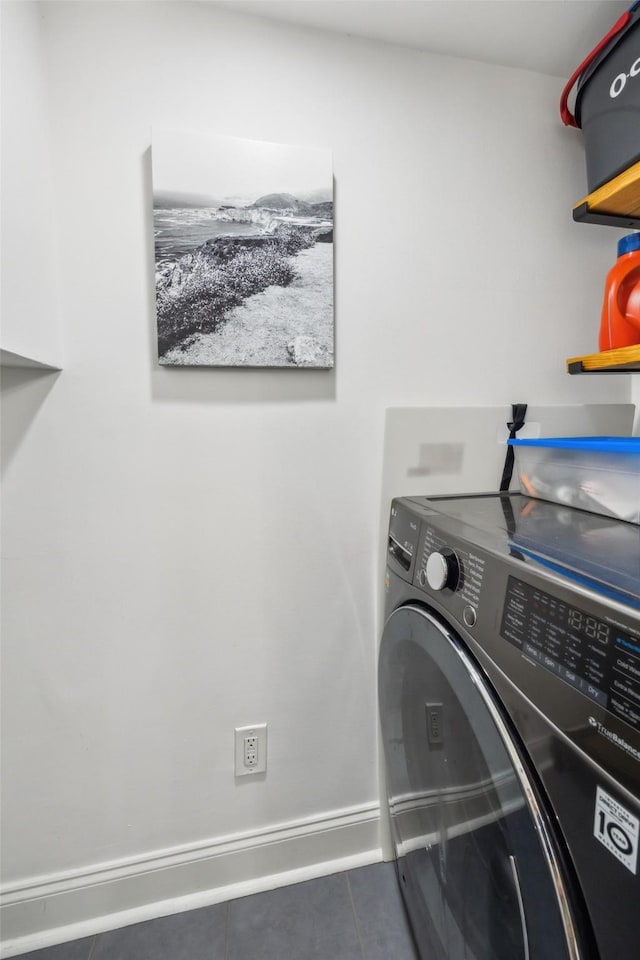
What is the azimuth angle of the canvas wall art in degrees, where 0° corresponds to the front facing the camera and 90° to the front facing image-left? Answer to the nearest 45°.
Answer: approximately 0°

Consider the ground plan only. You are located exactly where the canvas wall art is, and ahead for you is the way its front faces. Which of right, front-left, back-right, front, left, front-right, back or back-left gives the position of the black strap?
left

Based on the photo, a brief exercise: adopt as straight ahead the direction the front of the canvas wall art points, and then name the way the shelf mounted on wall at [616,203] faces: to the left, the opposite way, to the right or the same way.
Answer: to the right

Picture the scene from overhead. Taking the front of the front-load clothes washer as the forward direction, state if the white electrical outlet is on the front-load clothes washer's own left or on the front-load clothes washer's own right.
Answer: on the front-load clothes washer's own right

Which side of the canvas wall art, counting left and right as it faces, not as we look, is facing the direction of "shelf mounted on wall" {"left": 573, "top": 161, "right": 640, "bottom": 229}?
left

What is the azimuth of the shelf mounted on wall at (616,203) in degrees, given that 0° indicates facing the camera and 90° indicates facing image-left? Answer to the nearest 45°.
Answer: approximately 45°

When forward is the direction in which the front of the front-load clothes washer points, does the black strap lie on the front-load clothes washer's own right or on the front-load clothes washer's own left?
on the front-load clothes washer's own right

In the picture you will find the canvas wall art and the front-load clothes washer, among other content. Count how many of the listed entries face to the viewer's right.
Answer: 0
